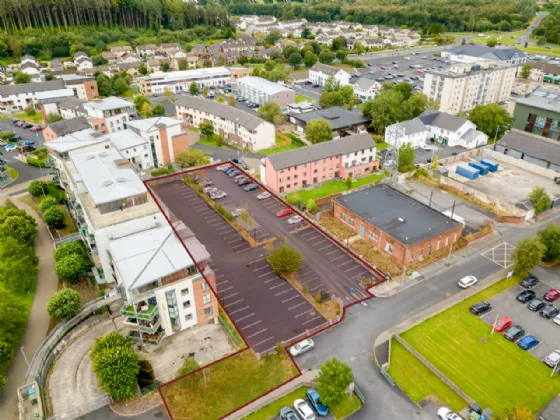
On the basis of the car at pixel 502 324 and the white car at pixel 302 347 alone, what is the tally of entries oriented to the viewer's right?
0

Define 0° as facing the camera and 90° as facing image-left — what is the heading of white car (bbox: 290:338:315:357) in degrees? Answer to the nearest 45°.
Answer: approximately 45°

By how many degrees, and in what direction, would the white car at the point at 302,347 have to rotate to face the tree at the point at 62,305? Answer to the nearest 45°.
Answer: approximately 45° to its right
